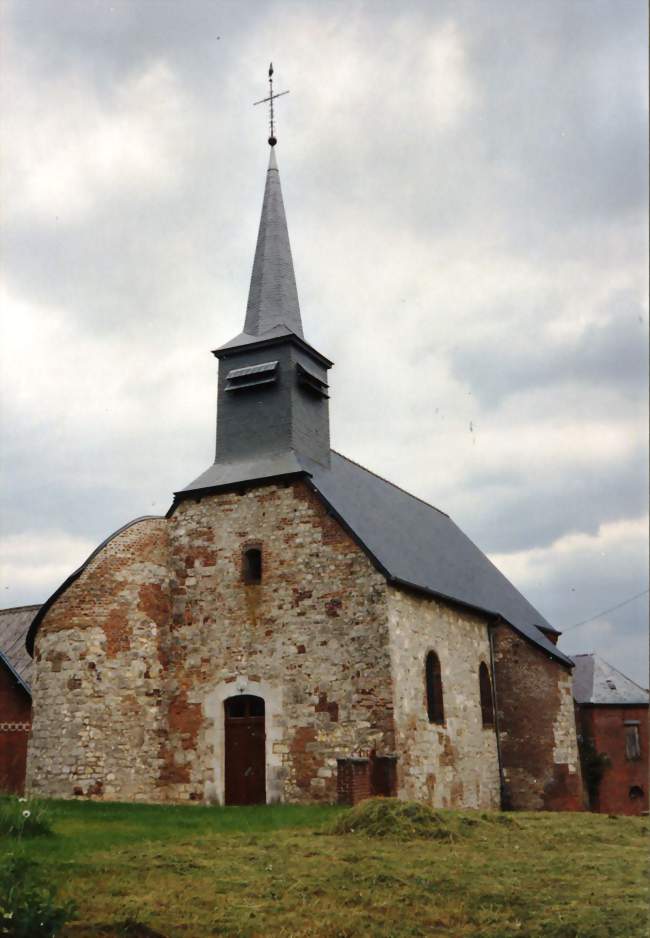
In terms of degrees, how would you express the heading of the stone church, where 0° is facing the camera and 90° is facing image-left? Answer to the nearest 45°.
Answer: approximately 45°

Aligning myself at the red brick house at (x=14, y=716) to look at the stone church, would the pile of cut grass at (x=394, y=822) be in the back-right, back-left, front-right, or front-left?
front-right

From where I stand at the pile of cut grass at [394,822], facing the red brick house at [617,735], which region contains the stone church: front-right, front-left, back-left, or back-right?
front-left

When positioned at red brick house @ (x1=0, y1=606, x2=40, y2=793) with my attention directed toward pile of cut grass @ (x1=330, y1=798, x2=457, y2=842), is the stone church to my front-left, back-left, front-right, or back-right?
front-left

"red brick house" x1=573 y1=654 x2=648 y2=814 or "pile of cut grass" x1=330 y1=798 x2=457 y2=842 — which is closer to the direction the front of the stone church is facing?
the pile of cut grass

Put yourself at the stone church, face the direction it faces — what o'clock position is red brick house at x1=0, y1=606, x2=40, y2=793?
The red brick house is roughly at 3 o'clock from the stone church.

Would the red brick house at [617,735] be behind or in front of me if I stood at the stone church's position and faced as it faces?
behind

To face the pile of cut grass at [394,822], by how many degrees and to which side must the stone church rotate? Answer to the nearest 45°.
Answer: approximately 45° to its left

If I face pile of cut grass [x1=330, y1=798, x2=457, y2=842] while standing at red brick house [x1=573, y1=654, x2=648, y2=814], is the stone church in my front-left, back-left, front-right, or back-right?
front-right
